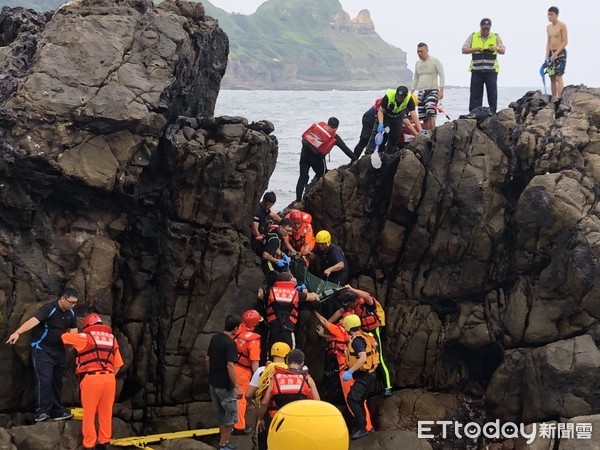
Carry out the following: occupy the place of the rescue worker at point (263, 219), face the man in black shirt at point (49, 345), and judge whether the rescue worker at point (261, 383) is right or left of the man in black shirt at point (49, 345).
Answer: left

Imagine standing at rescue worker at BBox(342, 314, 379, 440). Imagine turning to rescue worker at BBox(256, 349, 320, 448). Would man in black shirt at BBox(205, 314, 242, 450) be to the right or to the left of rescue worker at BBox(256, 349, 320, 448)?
right

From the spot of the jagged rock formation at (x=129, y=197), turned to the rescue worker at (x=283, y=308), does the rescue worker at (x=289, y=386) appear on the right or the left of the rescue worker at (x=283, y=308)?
right

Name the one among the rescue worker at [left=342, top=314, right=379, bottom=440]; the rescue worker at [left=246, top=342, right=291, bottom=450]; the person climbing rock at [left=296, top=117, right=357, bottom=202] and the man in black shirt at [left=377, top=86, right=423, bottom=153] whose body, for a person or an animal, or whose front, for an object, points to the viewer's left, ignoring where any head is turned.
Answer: the rescue worker at [left=342, top=314, right=379, bottom=440]

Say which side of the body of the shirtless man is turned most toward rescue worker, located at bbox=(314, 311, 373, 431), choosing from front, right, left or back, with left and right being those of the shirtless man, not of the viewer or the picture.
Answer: front

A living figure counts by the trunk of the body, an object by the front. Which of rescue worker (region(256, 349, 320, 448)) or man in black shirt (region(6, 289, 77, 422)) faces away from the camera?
the rescue worker

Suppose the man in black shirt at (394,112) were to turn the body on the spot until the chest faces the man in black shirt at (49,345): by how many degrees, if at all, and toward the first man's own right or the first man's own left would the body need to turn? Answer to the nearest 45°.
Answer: approximately 45° to the first man's own right

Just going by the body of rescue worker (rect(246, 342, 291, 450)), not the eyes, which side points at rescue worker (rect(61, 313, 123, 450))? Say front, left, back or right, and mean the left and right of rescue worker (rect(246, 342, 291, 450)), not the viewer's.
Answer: left

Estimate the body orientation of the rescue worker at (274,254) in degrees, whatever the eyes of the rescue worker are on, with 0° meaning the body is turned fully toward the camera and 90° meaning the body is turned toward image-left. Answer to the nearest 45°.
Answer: approximately 270°

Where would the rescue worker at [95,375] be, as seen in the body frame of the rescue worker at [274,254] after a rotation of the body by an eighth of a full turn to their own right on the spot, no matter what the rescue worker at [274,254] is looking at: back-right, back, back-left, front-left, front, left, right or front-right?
right

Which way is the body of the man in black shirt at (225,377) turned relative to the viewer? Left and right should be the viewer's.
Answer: facing away from the viewer and to the right of the viewer

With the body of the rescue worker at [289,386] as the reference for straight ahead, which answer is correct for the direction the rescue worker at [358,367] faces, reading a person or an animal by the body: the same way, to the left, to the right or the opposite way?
to the left

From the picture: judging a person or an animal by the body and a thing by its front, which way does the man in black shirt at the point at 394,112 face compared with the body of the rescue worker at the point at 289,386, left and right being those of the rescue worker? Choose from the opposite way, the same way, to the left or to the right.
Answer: the opposite way

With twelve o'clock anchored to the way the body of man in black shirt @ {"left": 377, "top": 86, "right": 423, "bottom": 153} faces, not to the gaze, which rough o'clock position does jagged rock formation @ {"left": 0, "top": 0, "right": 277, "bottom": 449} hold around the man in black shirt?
The jagged rock formation is roughly at 2 o'clock from the man in black shirt.

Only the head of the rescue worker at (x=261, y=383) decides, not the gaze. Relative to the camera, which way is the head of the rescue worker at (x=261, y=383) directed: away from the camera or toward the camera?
away from the camera

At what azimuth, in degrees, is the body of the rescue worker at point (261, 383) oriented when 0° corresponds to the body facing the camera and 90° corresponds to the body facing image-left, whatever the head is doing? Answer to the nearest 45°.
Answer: approximately 180°

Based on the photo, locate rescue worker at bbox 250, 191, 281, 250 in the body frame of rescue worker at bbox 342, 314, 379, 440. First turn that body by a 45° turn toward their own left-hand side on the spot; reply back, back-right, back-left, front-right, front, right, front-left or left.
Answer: right

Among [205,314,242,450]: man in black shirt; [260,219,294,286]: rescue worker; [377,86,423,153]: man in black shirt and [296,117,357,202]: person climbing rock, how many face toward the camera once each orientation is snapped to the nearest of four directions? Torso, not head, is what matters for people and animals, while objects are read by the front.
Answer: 1

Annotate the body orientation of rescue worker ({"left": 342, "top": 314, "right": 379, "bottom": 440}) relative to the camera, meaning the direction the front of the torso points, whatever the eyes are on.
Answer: to the viewer's left

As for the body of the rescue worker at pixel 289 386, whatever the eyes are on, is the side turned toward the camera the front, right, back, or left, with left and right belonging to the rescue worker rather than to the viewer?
back
